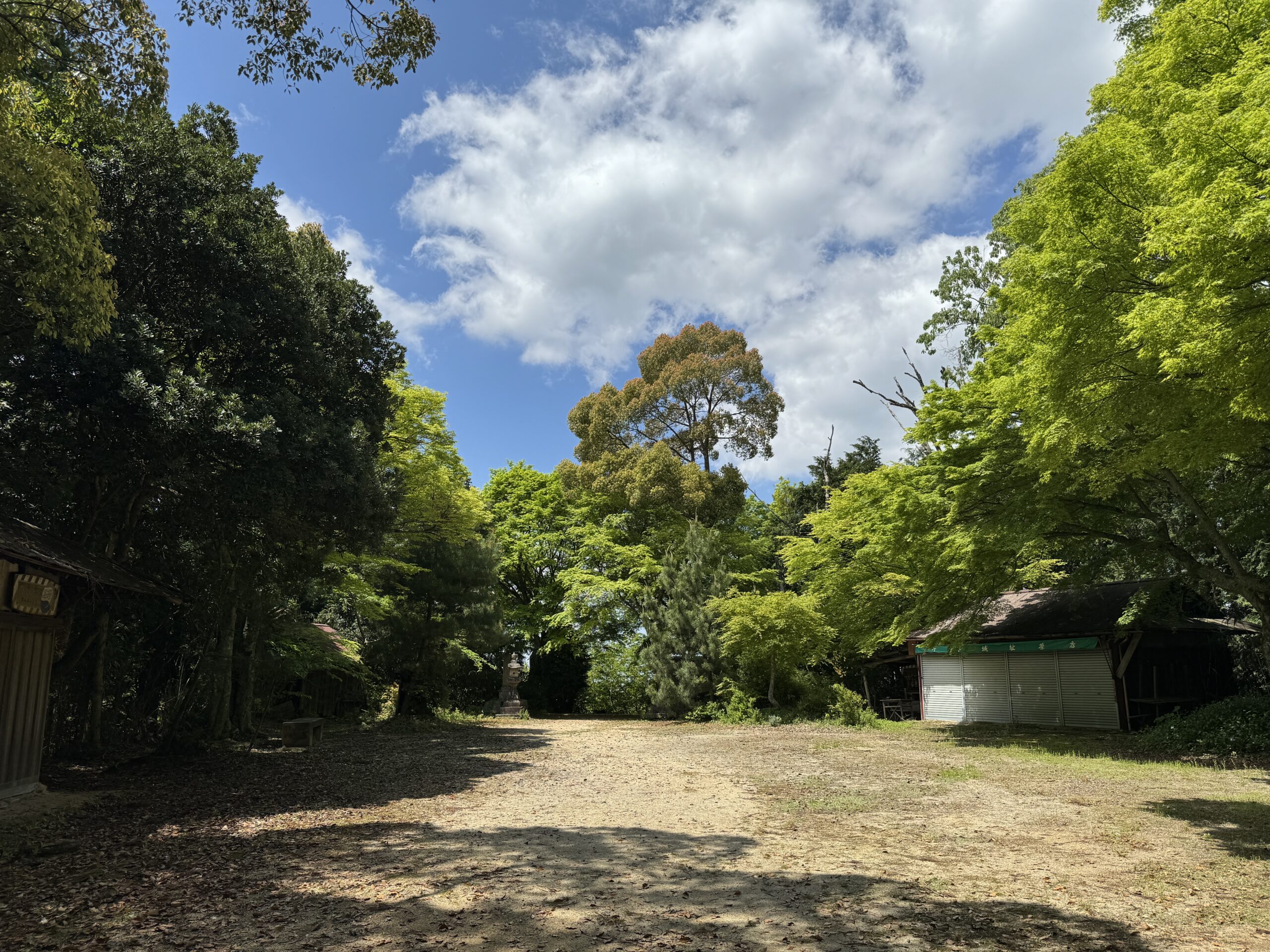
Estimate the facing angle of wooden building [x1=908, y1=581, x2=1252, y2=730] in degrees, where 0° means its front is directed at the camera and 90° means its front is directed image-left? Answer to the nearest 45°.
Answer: approximately 45°

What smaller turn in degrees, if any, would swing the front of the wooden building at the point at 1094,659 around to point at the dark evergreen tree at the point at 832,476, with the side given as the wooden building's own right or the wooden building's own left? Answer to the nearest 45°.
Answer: approximately 90° to the wooden building's own right

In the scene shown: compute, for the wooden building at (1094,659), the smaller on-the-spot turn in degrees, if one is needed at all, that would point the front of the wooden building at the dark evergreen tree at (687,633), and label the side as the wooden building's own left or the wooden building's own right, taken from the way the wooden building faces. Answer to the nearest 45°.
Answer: approximately 45° to the wooden building's own right

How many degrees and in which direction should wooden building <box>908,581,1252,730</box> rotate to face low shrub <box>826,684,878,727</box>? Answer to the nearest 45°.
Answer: approximately 45° to its right
